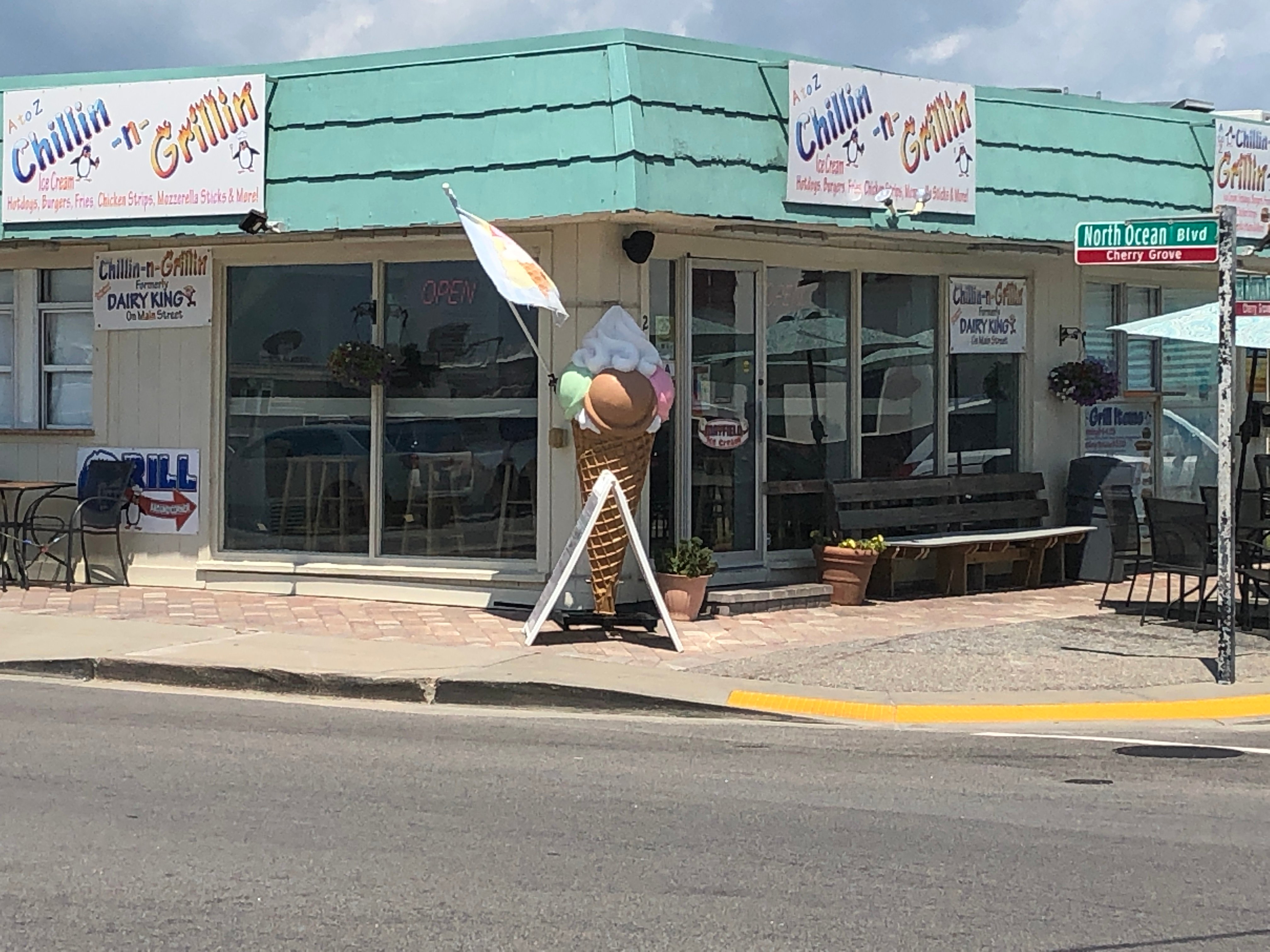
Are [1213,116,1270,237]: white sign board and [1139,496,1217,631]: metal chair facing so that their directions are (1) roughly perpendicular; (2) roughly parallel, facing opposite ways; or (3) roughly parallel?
roughly perpendicular

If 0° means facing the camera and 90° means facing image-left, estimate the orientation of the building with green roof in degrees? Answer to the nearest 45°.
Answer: approximately 315°

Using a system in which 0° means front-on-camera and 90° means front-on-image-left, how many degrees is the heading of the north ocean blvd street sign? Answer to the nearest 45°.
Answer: approximately 0°

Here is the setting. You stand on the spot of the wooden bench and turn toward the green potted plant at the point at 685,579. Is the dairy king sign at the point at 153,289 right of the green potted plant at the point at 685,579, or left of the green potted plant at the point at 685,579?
right
